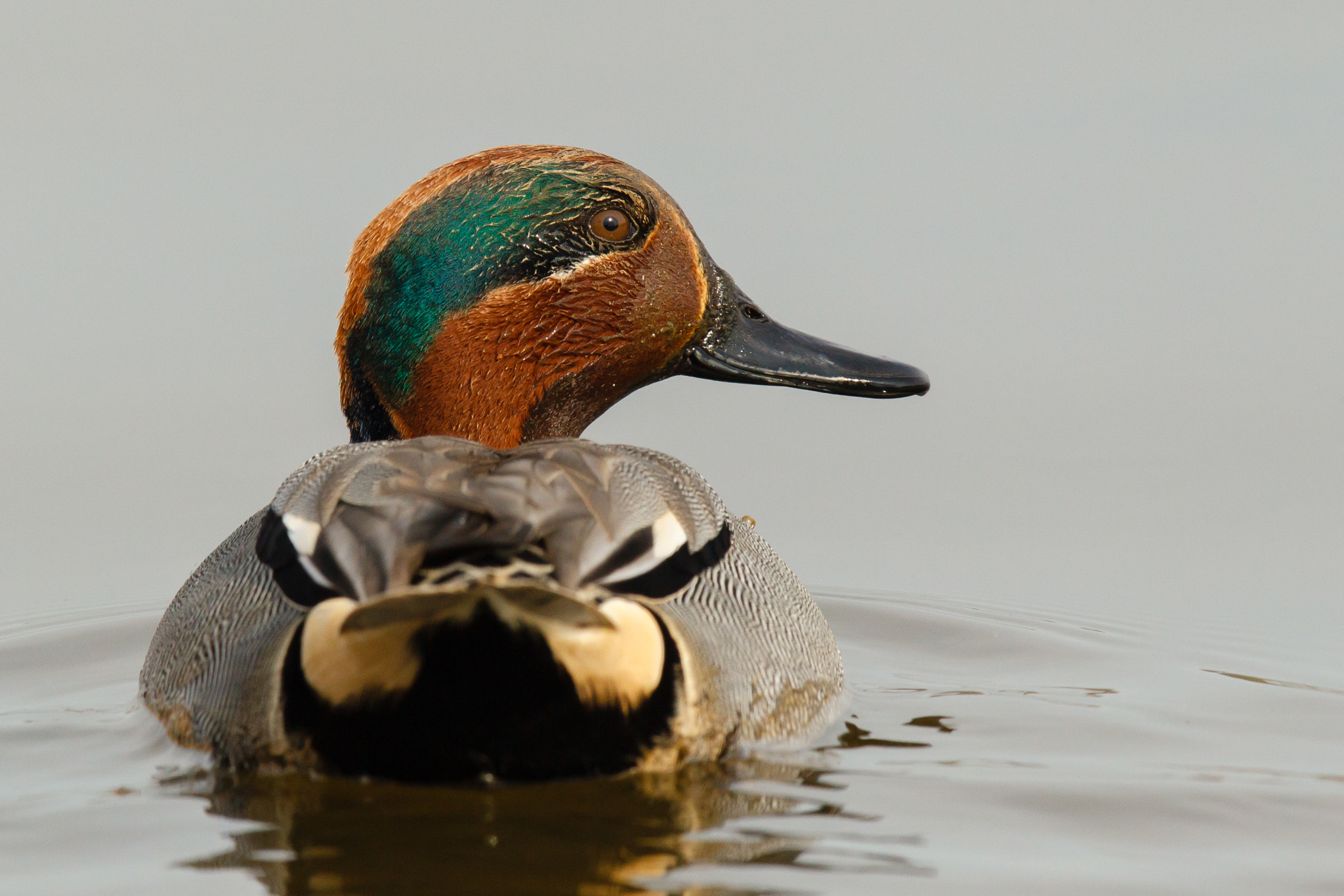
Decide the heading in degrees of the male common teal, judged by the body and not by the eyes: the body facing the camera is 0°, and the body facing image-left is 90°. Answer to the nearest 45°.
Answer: approximately 180°
